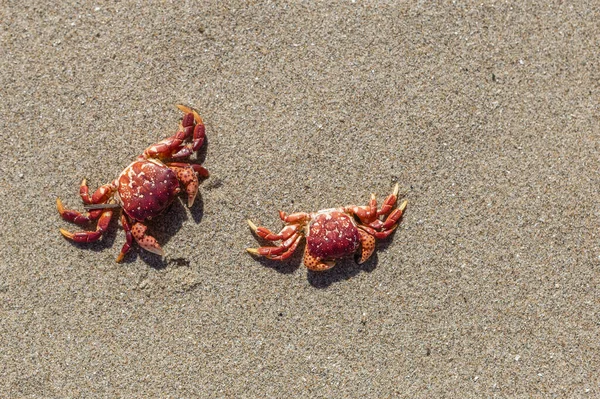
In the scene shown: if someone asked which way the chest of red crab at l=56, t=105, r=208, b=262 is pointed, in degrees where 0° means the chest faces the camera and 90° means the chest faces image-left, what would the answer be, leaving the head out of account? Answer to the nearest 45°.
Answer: approximately 315°
